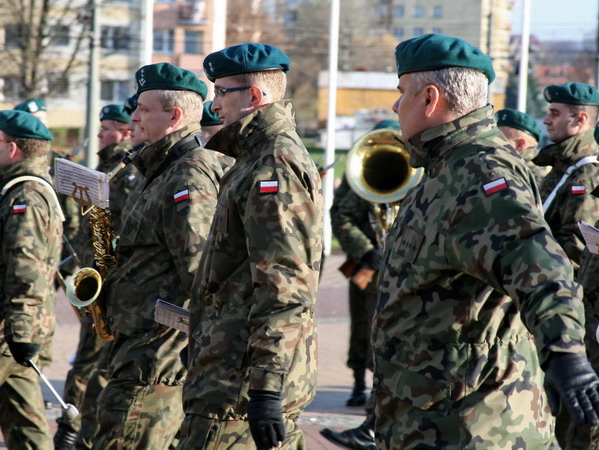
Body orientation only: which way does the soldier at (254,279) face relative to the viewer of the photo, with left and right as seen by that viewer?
facing to the left of the viewer

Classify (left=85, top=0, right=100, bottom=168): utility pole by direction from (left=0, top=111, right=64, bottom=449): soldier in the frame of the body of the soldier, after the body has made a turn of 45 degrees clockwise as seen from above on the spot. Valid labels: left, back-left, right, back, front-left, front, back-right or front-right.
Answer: front-right

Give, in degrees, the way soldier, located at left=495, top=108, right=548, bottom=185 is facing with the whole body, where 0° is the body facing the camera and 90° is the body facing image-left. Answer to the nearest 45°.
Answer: approximately 90°

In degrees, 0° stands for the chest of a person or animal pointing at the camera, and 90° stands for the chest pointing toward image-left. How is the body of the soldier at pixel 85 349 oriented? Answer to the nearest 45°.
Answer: approximately 90°

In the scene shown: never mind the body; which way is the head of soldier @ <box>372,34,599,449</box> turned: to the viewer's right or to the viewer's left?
to the viewer's left

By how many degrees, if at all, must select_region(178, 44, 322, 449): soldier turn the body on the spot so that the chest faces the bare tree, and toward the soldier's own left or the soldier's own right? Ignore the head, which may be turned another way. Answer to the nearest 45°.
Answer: approximately 90° to the soldier's own right

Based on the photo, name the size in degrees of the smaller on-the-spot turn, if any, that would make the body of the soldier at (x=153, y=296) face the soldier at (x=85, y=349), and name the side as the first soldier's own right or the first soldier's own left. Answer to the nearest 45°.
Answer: approximately 90° to the first soldier's own right

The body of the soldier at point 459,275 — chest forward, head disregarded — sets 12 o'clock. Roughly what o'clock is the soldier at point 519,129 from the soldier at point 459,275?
the soldier at point 519,129 is roughly at 3 o'clock from the soldier at point 459,275.

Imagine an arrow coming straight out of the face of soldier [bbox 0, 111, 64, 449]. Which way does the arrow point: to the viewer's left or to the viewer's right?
to the viewer's left

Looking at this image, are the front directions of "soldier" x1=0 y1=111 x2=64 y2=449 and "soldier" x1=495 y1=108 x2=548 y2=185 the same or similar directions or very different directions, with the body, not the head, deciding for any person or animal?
same or similar directions

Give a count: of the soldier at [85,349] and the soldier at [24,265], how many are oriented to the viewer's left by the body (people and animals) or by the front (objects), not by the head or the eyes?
2

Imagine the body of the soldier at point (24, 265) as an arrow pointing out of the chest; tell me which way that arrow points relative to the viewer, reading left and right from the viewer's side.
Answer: facing to the left of the viewer

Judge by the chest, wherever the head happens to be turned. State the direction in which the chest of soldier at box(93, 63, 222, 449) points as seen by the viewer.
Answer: to the viewer's left

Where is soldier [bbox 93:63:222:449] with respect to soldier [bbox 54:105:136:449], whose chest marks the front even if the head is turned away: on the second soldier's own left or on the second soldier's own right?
on the second soldier's own left

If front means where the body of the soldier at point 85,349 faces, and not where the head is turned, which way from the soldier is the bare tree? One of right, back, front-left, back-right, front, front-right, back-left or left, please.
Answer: right

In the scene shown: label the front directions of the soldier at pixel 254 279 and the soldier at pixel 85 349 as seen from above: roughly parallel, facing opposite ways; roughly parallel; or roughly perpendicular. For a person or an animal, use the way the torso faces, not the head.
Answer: roughly parallel

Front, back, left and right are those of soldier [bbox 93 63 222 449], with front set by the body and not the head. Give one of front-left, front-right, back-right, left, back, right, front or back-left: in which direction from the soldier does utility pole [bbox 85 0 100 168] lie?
right

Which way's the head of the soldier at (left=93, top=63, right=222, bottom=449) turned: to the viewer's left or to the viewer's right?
to the viewer's left

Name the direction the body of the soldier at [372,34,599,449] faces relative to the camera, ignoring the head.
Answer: to the viewer's left
